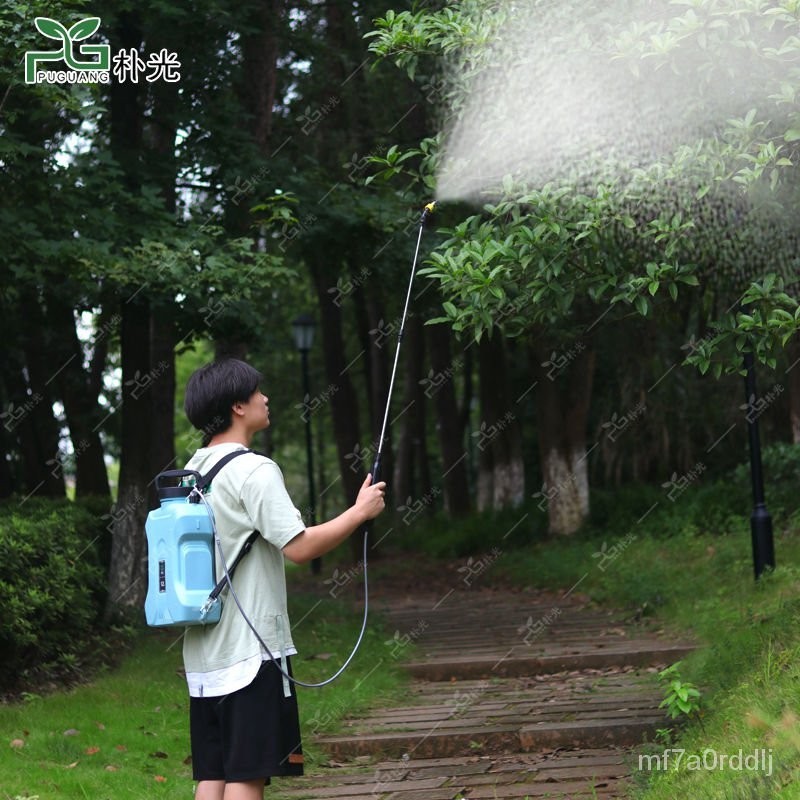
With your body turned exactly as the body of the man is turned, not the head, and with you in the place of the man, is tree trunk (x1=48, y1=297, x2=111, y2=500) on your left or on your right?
on your left

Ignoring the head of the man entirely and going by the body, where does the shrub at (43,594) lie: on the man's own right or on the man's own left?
on the man's own left

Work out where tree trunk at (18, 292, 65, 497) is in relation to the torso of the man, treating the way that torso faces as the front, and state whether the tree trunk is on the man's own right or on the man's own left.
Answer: on the man's own left

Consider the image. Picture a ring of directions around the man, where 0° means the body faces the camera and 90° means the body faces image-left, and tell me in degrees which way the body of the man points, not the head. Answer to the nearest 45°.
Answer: approximately 225°

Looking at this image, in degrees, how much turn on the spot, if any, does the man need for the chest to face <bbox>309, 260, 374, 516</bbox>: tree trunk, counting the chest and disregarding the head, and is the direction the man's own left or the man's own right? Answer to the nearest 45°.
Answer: approximately 45° to the man's own left

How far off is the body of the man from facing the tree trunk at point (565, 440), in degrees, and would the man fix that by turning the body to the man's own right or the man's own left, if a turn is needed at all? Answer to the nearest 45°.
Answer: approximately 45° to the man's own left

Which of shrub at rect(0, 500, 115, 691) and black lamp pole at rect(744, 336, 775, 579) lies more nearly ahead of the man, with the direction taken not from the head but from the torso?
the black lamp pole

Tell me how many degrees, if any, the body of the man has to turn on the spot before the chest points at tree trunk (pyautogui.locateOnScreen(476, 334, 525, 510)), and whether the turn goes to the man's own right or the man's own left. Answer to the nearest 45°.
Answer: approximately 45° to the man's own left

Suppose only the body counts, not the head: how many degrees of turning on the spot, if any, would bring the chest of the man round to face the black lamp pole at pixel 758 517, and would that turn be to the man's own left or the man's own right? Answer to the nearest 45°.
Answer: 0° — they already face it
